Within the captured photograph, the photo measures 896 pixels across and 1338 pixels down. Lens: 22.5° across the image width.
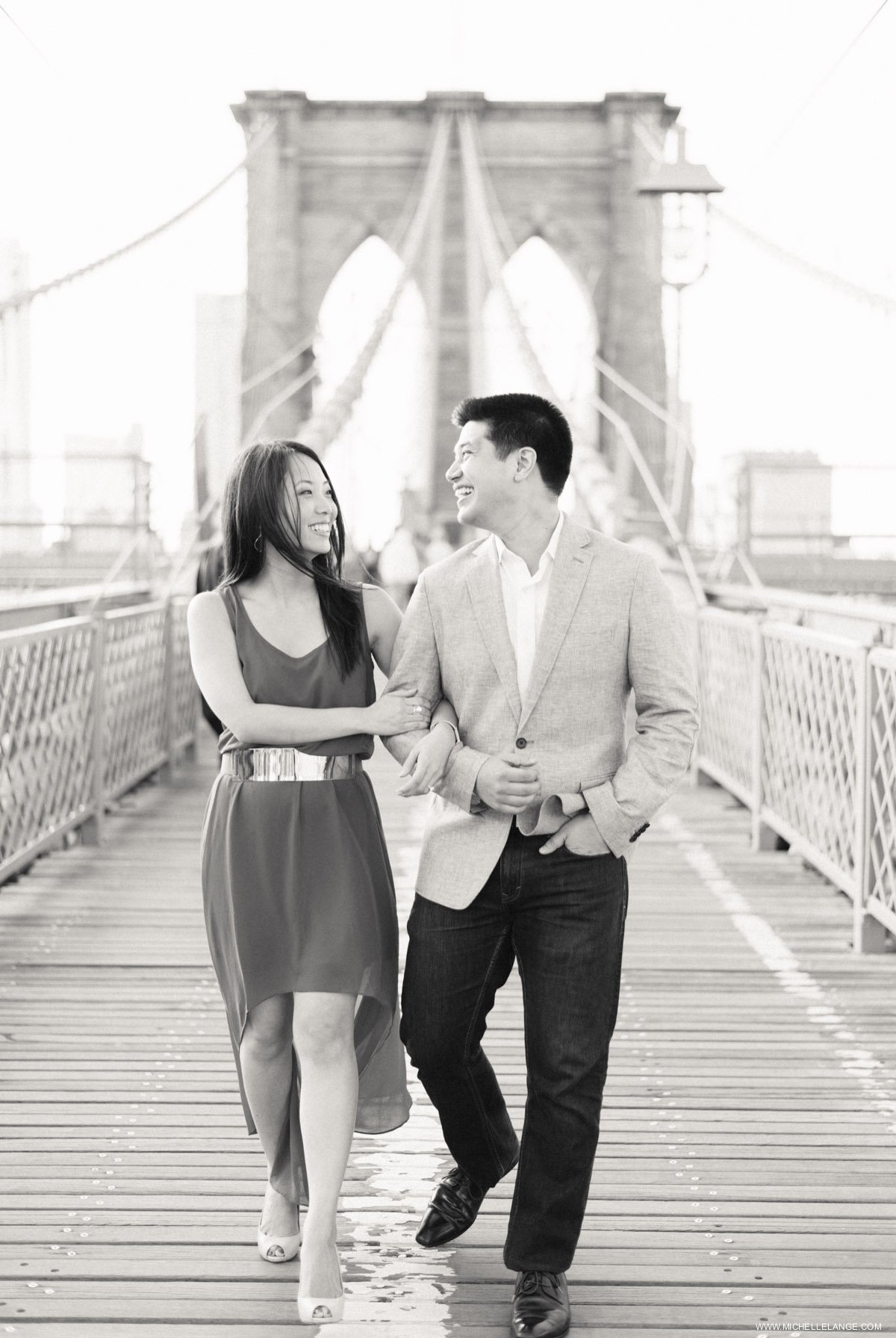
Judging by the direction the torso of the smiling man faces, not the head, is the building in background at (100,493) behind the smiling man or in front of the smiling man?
behind

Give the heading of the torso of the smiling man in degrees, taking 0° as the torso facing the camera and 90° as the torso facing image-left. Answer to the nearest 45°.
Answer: approximately 0°

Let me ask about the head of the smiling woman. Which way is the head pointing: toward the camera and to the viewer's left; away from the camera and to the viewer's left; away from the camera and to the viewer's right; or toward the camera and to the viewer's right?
toward the camera and to the viewer's right

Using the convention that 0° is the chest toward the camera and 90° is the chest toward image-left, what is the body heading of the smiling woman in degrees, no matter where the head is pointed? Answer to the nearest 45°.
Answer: approximately 0°

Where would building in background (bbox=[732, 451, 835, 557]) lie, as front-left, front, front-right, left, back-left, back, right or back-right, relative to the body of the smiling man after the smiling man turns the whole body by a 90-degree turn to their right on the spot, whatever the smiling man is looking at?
right

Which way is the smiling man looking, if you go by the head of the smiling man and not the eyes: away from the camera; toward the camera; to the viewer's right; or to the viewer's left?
to the viewer's left

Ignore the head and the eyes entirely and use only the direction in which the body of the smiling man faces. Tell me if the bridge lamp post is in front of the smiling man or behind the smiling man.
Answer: behind

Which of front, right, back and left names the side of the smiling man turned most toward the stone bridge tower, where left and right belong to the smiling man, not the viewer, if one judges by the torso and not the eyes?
back

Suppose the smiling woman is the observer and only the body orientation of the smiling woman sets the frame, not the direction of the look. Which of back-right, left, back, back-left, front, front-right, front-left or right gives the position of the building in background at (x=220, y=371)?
back

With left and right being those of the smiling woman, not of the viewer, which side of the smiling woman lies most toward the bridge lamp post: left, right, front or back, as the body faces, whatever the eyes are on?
back

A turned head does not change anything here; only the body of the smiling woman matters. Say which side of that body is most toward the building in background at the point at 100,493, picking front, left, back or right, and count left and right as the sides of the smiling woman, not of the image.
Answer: back
